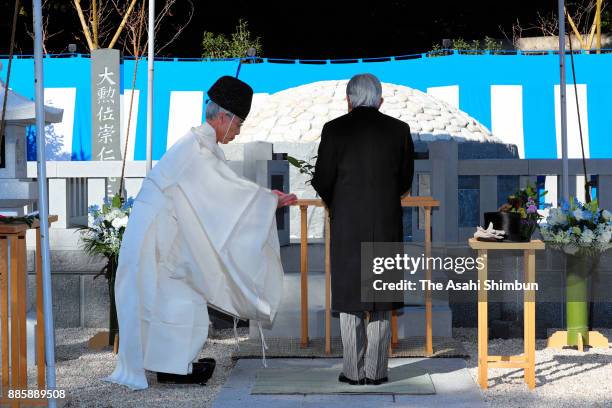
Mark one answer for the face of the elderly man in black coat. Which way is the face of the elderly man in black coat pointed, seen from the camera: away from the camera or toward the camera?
away from the camera

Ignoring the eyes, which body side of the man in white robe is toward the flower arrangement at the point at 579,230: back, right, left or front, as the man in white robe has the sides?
front

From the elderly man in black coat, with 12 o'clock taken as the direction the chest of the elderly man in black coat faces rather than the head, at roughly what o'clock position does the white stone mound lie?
The white stone mound is roughly at 12 o'clock from the elderly man in black coat.

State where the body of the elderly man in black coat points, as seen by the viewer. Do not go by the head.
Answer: away from the camera

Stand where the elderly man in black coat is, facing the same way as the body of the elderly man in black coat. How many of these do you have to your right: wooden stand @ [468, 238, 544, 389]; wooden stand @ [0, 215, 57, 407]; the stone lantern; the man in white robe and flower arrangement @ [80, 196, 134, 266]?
1

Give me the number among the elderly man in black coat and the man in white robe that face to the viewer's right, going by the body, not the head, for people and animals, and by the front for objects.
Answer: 1

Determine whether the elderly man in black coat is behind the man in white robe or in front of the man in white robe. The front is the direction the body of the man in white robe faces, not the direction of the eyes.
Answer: in front

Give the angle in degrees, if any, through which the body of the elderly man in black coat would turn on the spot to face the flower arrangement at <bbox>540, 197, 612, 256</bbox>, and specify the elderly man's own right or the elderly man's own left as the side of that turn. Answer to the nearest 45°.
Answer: approximately 45° to the elderly man's own right

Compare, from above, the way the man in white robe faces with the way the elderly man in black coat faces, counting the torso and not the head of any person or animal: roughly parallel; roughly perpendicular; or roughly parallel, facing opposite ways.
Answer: roughly perpendicular

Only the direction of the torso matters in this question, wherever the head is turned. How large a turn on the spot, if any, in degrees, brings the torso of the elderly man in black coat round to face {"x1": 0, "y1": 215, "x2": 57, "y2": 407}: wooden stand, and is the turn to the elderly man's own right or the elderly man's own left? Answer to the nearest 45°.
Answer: approximately 90° to the elderly man's own left

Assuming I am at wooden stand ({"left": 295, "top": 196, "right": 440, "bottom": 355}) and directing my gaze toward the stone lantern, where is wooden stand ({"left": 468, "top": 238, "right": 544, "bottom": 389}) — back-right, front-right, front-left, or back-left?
back-left

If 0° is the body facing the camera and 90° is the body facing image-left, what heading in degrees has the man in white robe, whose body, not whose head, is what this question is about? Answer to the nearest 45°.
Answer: approximately 270°

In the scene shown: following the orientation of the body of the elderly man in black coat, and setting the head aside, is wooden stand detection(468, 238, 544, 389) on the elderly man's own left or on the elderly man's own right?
on the elderly man's own right

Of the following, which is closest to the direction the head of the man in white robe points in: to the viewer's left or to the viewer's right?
to the viewer's right

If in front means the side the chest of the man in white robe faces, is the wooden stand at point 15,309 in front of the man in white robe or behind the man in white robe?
behind

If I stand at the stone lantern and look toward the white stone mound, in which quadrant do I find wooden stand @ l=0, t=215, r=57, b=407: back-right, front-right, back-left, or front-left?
back-right
